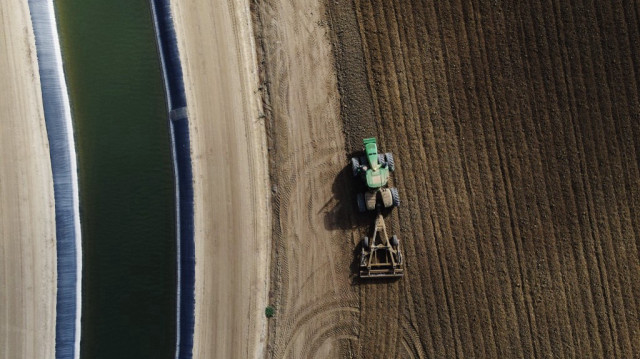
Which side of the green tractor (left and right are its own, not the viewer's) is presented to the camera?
back
